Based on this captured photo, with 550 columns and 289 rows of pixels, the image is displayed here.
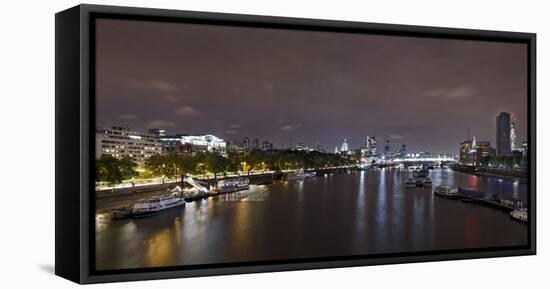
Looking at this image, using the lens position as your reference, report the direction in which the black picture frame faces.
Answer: facing the viewer and to the right of the viewer
